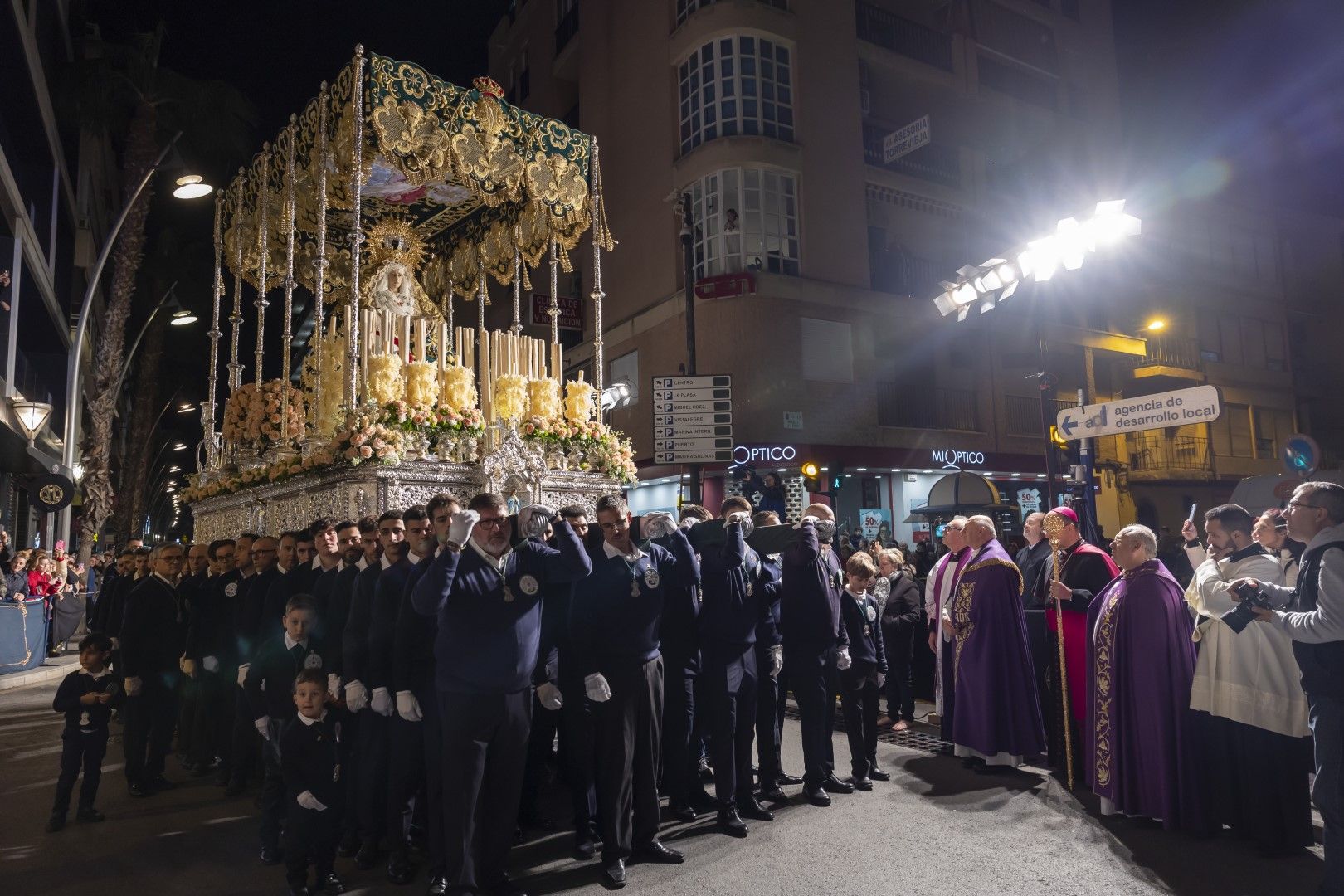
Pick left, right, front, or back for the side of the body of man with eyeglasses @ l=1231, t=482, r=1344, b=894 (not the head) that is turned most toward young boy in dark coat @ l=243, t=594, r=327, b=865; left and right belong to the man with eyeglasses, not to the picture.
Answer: front

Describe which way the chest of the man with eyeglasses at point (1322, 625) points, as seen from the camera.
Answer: to the viewer's left

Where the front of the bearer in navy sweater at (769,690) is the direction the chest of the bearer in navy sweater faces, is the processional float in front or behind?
behind

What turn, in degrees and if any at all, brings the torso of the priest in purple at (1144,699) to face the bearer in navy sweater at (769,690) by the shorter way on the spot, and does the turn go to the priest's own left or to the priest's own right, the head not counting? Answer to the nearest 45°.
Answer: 0° — they already face them

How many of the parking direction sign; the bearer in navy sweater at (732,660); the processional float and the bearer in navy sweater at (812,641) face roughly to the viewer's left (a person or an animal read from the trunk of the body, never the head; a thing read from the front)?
0

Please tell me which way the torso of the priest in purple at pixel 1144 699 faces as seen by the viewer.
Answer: to the viewer's left

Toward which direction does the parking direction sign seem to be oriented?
toward the camera

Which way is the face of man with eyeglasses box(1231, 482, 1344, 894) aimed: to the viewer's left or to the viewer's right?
to the viewer's left

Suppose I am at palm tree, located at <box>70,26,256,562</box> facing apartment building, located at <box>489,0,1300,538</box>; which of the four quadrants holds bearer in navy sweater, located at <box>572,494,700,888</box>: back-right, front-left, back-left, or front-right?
front-right

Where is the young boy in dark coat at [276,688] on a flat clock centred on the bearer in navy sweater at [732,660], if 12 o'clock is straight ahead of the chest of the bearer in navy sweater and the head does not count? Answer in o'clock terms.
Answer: The young boy in dark coat is roughly at 4 o'clock from the bearer in navy sweater.

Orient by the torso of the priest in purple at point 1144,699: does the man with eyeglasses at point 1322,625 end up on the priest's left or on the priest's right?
on the priest's left

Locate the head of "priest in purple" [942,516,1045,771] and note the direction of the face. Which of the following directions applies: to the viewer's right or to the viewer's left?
to the viewer's left

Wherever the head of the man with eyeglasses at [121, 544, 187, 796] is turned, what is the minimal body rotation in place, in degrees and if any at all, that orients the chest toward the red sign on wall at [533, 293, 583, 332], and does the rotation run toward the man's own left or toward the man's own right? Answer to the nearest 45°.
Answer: approximately 90° to the man's own left

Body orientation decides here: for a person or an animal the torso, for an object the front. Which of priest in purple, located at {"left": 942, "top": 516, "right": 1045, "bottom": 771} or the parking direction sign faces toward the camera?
the parking direction sign

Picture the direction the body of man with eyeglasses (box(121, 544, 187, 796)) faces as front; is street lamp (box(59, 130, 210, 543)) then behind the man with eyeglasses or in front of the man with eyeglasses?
behind
